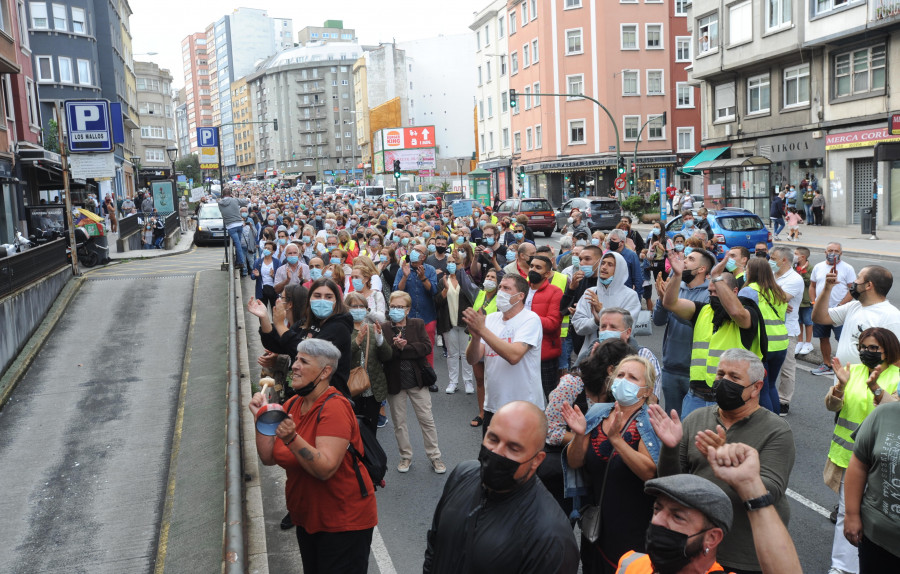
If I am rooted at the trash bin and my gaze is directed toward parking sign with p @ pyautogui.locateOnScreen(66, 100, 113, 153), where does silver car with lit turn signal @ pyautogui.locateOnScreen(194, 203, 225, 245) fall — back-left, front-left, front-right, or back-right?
front-right

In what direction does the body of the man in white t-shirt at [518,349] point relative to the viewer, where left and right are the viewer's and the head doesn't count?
facing the viewer and to the left of the viewer

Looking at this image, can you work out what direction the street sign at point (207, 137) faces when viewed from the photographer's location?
facing the viewer

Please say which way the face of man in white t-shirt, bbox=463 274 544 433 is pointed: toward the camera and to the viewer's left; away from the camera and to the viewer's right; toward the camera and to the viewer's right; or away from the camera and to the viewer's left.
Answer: toward the camera and to the viewer's left

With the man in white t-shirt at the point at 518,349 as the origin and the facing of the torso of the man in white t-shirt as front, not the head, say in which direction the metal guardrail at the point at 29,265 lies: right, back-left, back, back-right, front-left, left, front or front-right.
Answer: right

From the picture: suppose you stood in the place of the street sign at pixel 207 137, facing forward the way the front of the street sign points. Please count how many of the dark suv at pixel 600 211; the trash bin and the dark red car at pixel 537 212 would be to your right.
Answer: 0

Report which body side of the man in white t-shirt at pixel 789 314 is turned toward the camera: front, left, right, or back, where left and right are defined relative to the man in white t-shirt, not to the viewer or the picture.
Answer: left

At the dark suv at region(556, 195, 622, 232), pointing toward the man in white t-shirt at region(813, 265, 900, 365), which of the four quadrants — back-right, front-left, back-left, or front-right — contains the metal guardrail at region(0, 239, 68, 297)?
front-right

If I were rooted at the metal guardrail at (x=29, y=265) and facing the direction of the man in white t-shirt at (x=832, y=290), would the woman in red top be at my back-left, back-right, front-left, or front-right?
front-right

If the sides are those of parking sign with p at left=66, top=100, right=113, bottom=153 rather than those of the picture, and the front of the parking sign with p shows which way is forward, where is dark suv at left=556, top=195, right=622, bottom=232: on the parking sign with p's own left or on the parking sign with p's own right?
on the parking sign with p's own left

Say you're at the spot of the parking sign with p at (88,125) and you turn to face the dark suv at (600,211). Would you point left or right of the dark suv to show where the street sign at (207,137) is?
left

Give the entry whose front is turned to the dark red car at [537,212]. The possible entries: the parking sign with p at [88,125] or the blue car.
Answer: the blue car

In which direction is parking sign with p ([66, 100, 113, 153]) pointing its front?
toward the camera
